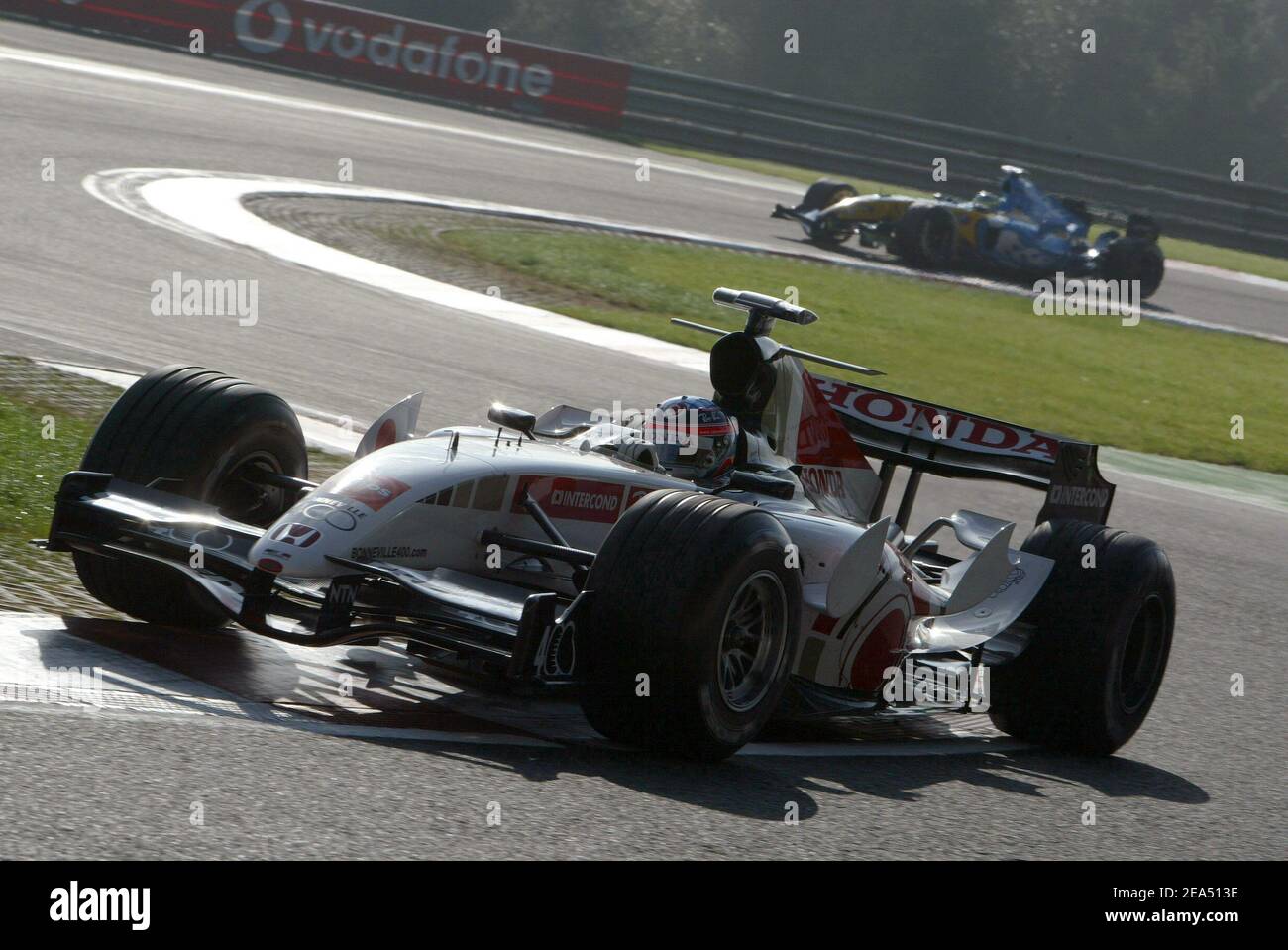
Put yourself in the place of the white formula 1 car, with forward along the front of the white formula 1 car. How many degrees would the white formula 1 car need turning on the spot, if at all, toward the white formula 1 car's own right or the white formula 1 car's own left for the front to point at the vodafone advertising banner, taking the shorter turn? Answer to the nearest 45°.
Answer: approximately 135° to the white formula 1 car's own right

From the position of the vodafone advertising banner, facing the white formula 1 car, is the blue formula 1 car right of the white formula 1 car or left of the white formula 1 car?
left

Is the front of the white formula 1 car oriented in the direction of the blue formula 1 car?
no

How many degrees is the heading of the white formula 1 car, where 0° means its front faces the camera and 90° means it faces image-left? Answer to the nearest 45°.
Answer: approximately 45°
